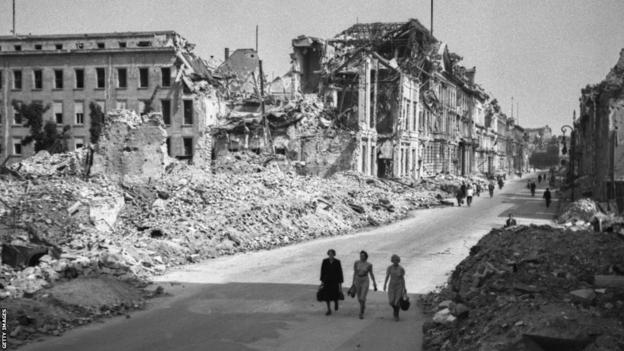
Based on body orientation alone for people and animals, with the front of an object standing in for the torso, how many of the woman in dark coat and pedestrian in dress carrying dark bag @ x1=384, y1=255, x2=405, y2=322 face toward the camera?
2

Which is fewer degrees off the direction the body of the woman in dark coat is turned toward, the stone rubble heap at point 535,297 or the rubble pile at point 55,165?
the stone rubble heap

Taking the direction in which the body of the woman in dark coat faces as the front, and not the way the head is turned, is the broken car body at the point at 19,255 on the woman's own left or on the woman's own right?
on the woman's own right

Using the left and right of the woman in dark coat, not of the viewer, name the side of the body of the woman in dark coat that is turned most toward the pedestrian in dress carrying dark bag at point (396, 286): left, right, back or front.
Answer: left

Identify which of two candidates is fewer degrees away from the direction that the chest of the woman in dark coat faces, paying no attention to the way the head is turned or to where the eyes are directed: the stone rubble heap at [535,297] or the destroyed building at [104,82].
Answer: the stone rubble heap

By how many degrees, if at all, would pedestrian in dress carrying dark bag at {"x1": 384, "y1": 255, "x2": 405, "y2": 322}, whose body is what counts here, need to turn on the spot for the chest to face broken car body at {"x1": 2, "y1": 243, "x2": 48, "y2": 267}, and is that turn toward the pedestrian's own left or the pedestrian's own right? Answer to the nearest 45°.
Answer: approximately 90° to the pedestrian's own right

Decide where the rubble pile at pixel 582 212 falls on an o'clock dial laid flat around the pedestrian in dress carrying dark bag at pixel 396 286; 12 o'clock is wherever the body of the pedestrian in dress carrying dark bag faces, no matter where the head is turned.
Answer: The rubble pile is roughly at 7 o'clock from the pedestrian in dress carrying dark bag.
